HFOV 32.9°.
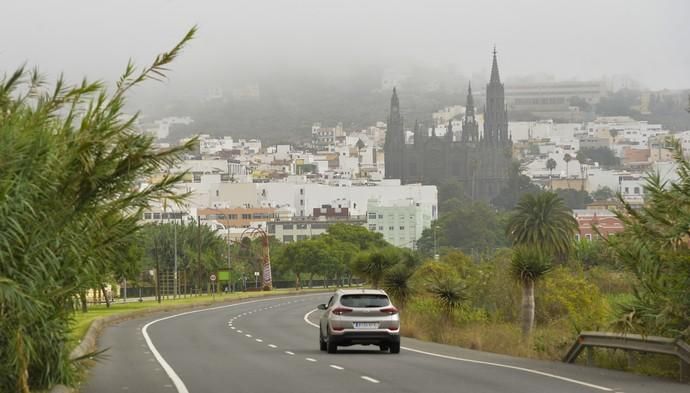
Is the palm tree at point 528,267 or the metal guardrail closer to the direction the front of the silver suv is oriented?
the palm tree

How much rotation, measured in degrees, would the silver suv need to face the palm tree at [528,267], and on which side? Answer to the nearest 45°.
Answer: approximately 45° to its right

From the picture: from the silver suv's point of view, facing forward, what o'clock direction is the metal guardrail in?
The metal guardrail is roughly at 5 o'clock from the silver suv.

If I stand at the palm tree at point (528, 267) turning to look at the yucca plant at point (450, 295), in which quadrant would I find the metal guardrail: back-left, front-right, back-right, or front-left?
back-left

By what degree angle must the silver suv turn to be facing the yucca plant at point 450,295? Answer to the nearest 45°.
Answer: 0° — it already faces it

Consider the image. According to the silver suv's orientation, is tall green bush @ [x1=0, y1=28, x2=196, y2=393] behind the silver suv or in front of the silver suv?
behind

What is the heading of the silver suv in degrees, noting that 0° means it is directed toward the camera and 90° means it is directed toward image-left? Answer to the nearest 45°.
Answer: approximately 180°
